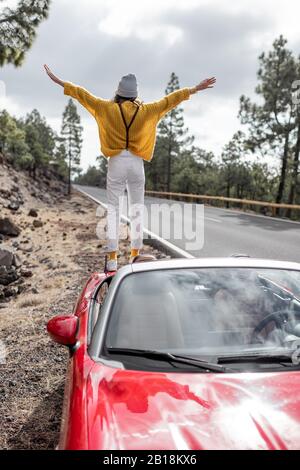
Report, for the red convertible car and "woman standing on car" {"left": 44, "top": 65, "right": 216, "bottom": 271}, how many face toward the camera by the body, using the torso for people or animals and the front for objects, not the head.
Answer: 1

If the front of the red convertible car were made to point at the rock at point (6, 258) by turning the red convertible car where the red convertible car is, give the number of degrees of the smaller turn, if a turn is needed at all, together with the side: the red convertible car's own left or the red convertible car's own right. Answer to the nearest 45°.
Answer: approximately 135° to the red convertible car's own right

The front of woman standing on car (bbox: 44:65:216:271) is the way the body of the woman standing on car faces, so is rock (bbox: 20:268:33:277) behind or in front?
in front

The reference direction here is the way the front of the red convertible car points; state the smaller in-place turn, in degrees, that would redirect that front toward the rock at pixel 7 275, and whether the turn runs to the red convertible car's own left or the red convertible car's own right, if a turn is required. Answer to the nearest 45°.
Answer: approximately 135° to the red convertible car's own right

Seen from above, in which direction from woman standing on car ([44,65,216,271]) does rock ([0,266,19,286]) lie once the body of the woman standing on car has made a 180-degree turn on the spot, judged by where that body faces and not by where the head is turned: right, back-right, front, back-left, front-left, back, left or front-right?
back-right

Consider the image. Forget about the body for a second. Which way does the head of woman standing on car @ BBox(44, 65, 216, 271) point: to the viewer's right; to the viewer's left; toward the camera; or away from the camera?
away from the camera

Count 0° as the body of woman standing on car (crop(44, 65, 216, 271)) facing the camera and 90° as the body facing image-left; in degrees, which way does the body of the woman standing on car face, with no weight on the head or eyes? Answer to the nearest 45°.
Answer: approximately 180°

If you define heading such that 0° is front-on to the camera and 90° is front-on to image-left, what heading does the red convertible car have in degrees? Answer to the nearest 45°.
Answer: approximately 0°

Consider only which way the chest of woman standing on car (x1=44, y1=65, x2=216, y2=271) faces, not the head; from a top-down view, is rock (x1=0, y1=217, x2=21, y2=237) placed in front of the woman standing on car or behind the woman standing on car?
in front

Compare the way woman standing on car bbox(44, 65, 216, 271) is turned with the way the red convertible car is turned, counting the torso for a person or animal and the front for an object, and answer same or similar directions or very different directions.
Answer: very different directions

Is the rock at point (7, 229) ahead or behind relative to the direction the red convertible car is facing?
behind

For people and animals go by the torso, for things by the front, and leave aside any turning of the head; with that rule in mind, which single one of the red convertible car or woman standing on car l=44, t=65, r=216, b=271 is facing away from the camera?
the woman standing on car

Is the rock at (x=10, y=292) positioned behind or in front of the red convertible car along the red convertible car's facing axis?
behind
